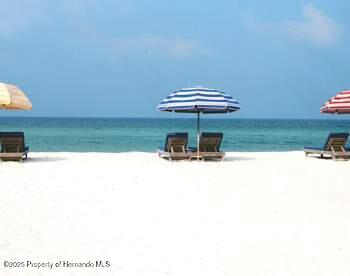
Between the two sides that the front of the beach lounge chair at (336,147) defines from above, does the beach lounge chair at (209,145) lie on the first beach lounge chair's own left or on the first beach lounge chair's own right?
on the first beach lounge chair's own left

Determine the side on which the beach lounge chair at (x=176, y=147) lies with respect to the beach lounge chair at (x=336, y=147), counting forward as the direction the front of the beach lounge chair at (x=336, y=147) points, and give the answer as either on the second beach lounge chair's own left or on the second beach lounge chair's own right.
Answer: on the second beach lounge chair's own left

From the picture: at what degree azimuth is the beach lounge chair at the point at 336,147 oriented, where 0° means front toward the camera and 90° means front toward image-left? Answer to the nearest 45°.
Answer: approximately 135°
